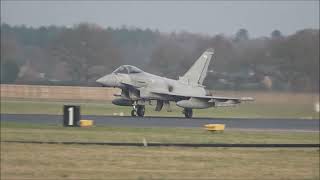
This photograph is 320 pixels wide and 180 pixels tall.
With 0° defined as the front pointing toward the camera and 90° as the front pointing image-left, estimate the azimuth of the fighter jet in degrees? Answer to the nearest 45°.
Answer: approximately 45°
